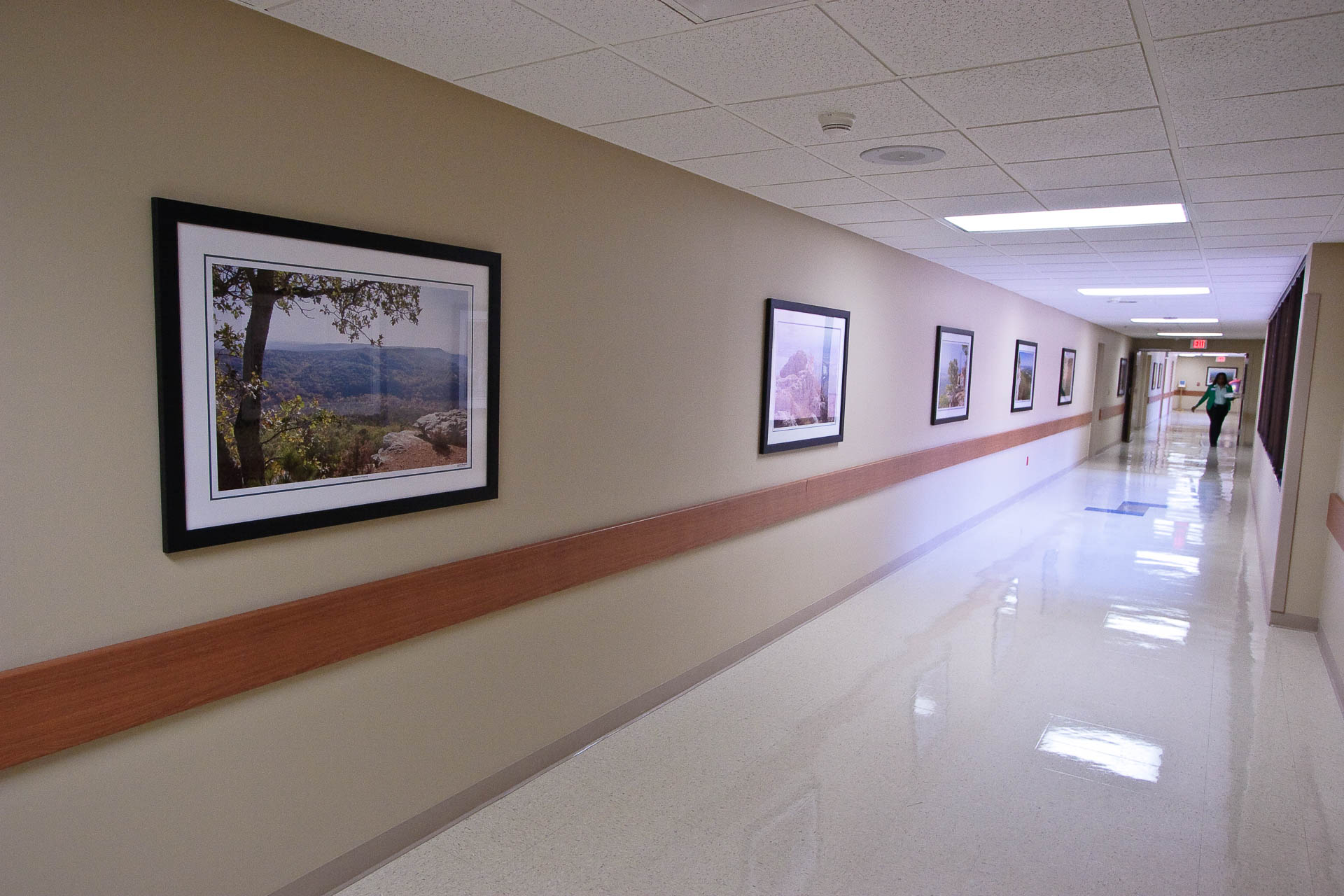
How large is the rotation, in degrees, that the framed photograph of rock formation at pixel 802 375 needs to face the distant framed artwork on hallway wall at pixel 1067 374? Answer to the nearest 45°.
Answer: approximately 90° to its left

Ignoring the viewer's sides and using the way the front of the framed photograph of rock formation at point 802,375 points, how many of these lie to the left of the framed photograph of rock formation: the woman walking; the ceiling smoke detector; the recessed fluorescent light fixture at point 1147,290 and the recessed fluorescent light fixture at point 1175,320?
3

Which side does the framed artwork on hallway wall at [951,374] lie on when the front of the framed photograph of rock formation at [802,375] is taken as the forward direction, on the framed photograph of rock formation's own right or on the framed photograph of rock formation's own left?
on the framed photograph of rock formation's own left

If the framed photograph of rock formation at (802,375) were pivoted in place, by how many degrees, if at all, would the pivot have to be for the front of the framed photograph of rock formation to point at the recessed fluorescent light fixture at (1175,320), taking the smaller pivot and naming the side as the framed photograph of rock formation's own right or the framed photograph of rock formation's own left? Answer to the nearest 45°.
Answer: approximately 90° to the framed photograph of rock formation's own left

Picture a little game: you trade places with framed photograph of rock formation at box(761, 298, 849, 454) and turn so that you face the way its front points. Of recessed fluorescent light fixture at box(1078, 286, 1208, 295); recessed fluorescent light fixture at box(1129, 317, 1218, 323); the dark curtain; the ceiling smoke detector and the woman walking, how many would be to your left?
4

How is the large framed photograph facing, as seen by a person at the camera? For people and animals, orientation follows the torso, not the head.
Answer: facing the viewer and to the right of the viewer

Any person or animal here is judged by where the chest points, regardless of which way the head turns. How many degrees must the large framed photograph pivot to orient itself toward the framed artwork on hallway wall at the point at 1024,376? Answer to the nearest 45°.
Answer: approximately 90° to its left

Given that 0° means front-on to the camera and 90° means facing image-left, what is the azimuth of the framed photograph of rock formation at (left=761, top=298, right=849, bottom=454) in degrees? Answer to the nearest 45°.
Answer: approximately 315°

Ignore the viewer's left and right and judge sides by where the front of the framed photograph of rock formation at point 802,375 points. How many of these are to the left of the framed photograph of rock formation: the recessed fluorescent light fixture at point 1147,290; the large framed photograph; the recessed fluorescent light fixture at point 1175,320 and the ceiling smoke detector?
2

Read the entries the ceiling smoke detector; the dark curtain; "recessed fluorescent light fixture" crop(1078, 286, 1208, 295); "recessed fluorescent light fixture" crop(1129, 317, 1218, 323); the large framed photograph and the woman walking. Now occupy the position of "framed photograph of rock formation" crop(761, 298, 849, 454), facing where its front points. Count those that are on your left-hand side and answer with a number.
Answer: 4

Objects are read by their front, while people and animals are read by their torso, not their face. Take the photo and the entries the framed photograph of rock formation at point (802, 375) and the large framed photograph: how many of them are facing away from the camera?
0

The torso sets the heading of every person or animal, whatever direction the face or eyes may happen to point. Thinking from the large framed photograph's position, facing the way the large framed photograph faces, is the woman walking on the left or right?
on its left

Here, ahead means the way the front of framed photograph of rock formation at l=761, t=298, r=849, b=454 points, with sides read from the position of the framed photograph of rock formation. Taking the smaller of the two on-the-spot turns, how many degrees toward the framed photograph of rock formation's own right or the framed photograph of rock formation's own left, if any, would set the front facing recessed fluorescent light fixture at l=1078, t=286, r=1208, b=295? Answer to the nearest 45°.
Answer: approximately 90° to the framed photograph of rock formation's own left

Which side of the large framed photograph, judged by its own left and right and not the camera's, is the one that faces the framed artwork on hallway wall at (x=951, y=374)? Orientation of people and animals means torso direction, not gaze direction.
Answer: left
